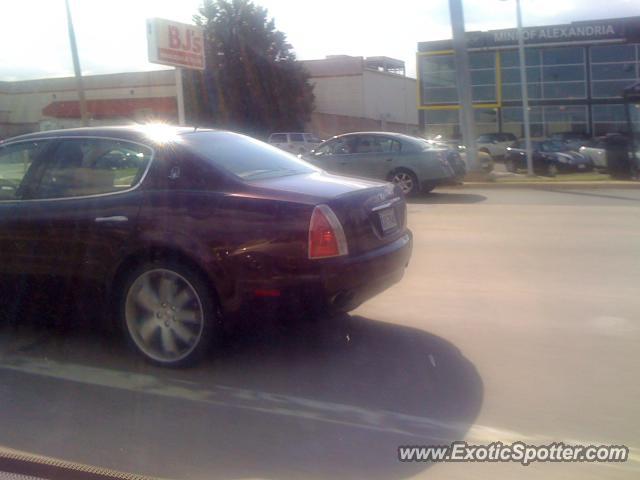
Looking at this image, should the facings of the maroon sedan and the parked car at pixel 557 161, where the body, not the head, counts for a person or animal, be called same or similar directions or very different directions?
very different directions

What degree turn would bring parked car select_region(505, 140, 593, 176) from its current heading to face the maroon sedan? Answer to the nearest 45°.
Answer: approximately 45° to its right

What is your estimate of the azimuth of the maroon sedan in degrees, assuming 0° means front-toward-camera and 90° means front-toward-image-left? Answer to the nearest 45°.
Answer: approximately 135°

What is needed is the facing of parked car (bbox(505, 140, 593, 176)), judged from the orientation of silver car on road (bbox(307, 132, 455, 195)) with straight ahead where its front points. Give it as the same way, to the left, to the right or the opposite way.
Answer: the opposite way

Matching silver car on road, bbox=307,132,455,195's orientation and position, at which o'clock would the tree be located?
The tree is roughly at 1 o'clock from the silver car on road.

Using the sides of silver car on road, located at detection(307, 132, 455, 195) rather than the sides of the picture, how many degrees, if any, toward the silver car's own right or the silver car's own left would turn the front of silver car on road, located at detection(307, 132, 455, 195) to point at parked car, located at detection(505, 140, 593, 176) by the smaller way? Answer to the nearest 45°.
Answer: approximately 90° to the silver car's own right

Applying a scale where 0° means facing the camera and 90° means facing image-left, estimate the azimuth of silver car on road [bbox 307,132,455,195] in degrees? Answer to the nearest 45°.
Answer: approximately 135°

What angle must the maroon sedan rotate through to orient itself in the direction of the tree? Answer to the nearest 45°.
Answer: approximately 45° to its right

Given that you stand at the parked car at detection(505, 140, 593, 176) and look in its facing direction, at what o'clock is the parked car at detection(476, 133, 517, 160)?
the parked car at detection(476, 133, 517, 160) is roughly at 7 o'clock from the parked car at detection(505, 140, 593, 176).
